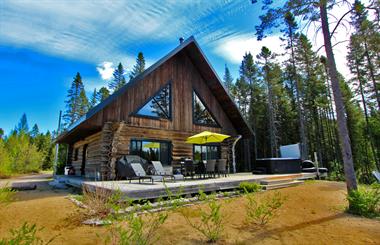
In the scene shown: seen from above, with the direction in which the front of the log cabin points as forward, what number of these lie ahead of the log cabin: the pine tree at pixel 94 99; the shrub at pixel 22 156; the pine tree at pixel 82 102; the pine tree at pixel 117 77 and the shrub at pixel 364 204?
1

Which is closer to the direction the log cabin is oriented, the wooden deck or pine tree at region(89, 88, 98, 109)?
the wooden deck

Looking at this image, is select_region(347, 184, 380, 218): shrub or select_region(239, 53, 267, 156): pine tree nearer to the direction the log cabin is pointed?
the shrub

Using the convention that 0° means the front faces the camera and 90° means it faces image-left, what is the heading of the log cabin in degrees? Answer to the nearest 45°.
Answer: approximately 315°

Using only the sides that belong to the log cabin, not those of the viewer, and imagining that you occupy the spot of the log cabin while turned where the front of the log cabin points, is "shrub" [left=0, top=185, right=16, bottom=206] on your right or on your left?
on your right

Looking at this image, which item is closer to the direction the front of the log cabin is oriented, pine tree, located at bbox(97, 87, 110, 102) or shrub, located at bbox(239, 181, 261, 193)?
the shrub

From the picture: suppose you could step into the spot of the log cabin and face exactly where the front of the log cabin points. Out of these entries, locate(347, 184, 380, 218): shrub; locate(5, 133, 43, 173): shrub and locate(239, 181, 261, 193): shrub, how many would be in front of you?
2

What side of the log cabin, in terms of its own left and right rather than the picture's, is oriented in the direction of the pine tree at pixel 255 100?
left

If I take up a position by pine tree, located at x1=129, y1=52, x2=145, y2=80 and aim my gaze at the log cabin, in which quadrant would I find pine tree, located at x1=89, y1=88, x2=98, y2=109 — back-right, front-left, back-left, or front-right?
back-right

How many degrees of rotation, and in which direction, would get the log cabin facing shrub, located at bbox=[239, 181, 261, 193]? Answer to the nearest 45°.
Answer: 0° — it already faces it

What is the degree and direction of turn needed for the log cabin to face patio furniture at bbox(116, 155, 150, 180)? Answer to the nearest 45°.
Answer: approximately 90° to its right

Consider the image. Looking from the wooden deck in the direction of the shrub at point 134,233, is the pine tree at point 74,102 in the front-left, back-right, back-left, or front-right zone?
back-right
